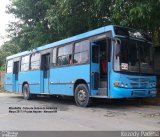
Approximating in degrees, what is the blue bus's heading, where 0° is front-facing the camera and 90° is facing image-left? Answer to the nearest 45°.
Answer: approximately 315°

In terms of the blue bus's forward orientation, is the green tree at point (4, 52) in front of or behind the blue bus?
behind
